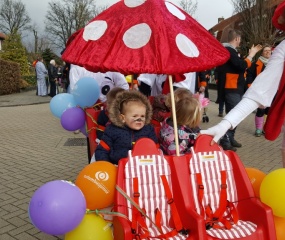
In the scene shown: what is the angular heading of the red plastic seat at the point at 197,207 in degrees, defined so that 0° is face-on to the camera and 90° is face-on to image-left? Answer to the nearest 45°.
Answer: approximately 315°

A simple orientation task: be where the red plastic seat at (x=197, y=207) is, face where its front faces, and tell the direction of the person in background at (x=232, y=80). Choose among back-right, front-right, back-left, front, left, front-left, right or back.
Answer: back-left

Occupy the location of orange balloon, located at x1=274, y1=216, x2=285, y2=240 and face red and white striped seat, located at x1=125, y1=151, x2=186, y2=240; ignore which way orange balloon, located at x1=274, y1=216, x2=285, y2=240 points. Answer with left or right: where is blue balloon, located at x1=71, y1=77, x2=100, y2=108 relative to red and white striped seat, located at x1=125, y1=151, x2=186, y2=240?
right

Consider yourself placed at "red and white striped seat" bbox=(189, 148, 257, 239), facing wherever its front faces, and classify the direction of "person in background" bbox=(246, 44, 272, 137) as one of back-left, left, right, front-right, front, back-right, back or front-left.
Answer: back-left

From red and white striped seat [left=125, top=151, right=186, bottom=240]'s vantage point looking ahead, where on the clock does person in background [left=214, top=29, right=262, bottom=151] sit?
The person in background is roughly at 8 o'clock from the red and white striped seat.
